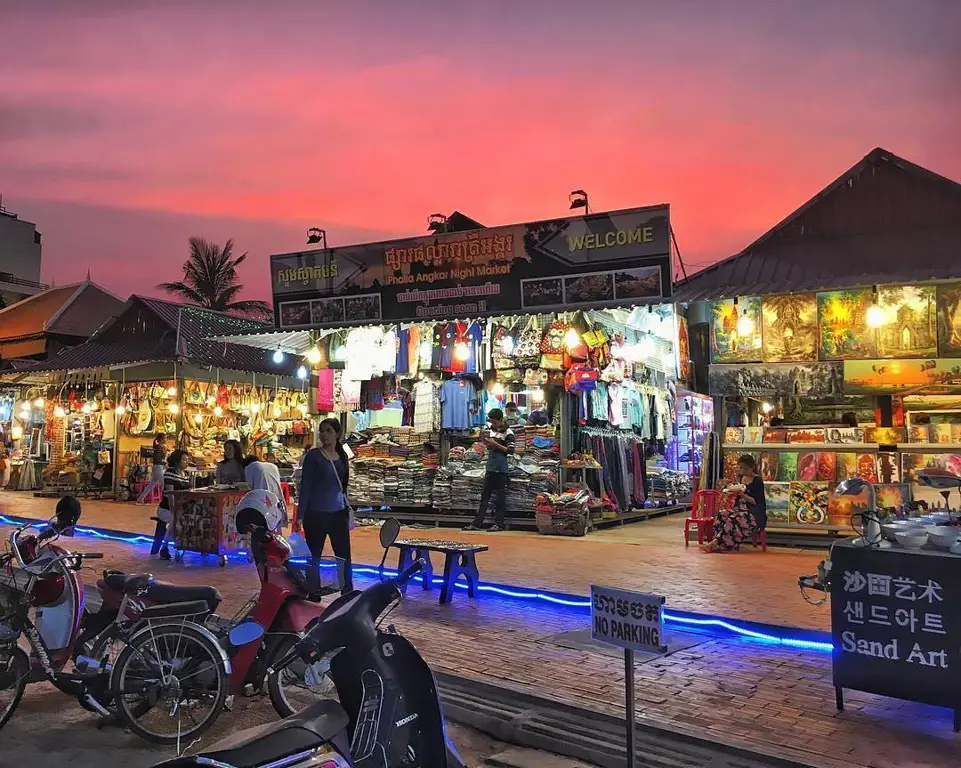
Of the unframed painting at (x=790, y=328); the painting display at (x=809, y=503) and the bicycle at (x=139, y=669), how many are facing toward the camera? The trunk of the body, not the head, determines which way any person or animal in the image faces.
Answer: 2

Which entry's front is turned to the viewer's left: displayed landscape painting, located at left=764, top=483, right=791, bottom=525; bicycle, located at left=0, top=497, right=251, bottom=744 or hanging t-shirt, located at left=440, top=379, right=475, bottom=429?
the bicycle

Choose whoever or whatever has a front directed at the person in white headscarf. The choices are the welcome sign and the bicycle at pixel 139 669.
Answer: the welcome sign

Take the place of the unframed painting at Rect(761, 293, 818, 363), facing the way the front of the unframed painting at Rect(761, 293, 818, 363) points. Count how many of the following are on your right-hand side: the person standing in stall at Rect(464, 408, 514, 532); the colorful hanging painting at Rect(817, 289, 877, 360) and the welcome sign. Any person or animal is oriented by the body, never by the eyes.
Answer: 2

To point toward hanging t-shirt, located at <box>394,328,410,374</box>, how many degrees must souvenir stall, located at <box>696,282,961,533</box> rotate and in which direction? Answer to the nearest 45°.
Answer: approximately 90° to its right

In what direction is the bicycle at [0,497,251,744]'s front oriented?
to the viewer's left

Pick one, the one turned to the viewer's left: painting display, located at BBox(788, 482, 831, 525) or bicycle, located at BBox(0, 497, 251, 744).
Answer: the bicycle

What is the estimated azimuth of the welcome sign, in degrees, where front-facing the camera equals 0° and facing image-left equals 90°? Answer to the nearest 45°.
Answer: approximately 45°

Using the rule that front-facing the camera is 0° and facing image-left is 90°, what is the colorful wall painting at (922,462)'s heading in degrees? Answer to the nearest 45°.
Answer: approximately 0°

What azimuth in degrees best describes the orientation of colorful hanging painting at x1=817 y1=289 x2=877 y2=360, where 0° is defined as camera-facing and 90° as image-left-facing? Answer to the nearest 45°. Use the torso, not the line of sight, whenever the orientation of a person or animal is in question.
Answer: approximately 0°

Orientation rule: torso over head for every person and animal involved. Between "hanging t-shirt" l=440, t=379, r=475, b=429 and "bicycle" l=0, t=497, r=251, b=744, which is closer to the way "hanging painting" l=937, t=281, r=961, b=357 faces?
the bicycle
